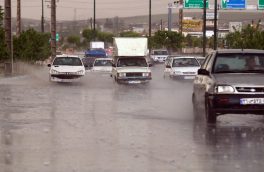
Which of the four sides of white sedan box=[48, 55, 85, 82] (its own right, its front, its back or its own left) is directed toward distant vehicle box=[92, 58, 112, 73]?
back

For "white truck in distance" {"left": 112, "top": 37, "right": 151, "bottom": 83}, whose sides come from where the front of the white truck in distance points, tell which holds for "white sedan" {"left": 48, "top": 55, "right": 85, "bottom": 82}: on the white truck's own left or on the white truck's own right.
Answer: on the white truck's own right

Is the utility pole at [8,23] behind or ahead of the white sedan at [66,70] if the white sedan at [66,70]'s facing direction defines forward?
behind

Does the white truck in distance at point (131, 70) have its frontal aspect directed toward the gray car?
yes

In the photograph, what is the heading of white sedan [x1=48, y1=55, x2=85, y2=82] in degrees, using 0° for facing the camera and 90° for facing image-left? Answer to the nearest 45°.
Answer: approximately 0°
